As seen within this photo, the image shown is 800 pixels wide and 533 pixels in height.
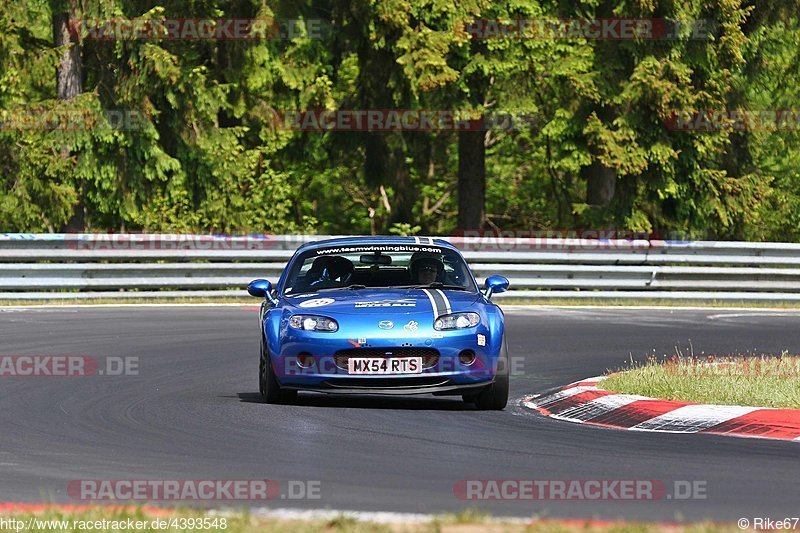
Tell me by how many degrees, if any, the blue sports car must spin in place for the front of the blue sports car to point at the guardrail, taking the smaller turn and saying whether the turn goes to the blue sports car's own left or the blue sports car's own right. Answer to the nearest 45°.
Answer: approximately 180°

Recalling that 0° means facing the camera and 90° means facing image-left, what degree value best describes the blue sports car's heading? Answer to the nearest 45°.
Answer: approximately 0°
